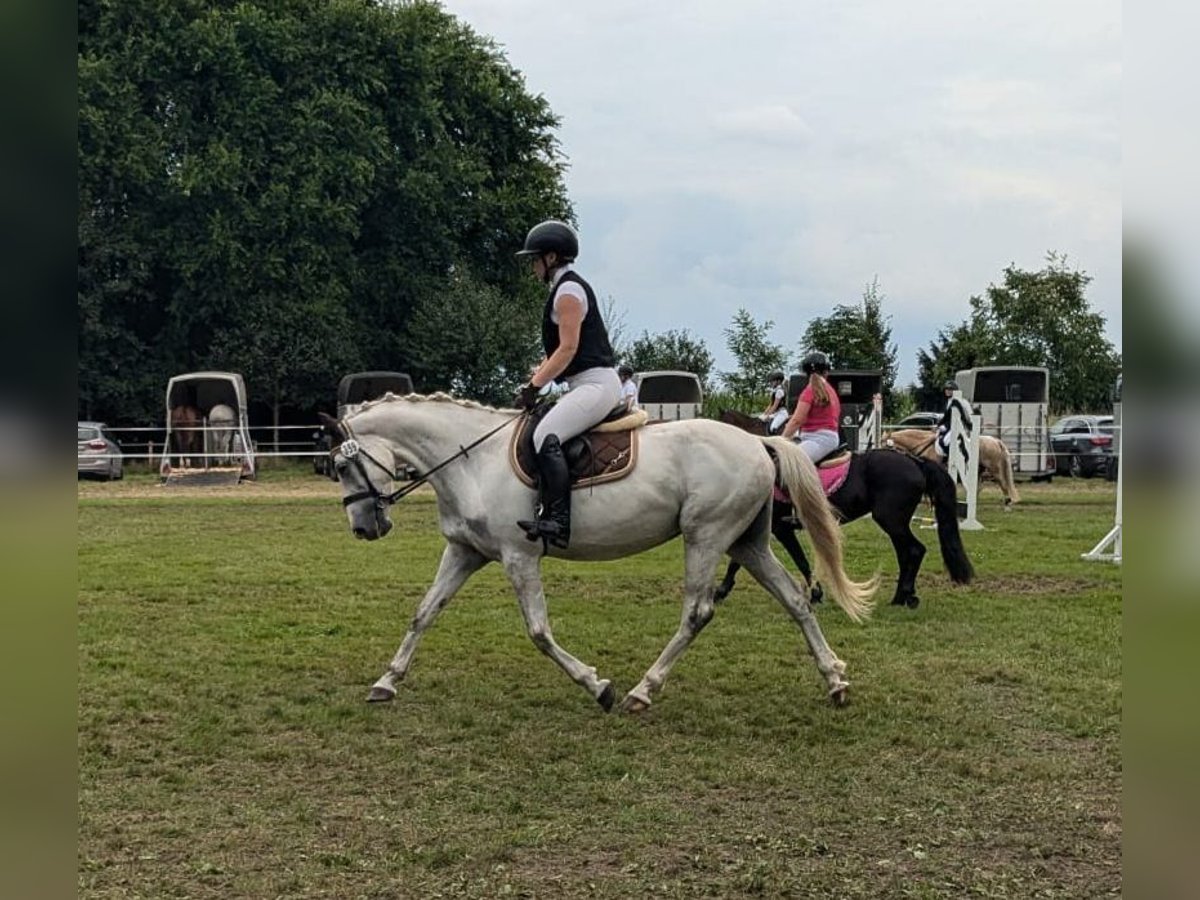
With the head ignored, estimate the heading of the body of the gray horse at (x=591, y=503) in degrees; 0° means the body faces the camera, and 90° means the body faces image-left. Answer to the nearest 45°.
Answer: approximately 90°

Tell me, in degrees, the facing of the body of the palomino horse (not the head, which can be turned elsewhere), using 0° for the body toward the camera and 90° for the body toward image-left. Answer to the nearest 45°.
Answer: approximately 90°

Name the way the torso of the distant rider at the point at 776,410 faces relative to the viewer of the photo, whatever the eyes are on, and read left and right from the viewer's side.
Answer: facing to the left of the viewer

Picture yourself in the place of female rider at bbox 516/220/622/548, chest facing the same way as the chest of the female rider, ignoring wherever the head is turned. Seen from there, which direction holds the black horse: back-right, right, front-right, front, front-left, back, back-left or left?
back-right

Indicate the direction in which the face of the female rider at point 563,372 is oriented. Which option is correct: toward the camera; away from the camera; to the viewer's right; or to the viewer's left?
to the viewer's left

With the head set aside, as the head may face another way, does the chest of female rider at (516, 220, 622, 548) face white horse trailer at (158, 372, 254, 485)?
no

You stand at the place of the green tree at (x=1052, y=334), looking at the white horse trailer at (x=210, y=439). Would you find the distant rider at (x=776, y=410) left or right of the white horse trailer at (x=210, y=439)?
left

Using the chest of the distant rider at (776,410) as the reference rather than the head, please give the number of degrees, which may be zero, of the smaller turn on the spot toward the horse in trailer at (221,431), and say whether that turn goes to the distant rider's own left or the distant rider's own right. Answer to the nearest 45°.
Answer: approximately 45° to the distant rider's own right

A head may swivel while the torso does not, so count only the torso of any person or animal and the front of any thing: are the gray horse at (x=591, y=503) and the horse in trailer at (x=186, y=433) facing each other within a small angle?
no

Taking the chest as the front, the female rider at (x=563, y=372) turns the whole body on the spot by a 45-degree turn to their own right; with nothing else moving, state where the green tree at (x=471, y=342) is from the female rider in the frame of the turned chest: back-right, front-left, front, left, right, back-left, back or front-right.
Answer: front-right

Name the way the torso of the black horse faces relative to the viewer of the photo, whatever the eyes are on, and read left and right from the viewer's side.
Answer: facing to the left of the viewer

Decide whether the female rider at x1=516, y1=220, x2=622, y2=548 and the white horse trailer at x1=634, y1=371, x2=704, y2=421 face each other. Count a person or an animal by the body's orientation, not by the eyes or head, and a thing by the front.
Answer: no

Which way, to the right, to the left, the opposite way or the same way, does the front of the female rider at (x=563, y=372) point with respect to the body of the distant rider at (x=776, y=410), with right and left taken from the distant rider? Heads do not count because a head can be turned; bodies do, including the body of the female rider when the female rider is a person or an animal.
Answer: the same way

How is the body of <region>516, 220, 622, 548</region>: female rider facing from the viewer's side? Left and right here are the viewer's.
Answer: facing to the left of the viewer

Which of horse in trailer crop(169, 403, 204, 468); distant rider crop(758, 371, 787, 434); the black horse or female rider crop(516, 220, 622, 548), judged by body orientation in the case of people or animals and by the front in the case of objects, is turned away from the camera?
the horse in trailer

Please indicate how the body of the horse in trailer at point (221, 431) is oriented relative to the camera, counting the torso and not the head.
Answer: away from the camera

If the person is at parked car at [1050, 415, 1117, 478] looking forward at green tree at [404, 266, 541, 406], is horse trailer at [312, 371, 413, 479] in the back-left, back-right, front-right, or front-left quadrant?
front-left

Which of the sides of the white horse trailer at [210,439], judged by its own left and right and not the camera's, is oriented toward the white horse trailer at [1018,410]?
right

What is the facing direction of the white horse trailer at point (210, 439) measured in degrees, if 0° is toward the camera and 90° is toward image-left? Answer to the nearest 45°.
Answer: approximately 180°

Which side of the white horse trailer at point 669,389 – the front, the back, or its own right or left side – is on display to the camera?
back

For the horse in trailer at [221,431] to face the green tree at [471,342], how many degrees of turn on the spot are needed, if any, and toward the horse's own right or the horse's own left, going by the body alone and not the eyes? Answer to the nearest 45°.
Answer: approximately 45° to the horse's own right

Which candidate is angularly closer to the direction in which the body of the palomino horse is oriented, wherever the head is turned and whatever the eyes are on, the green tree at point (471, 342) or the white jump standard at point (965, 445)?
the green tree
